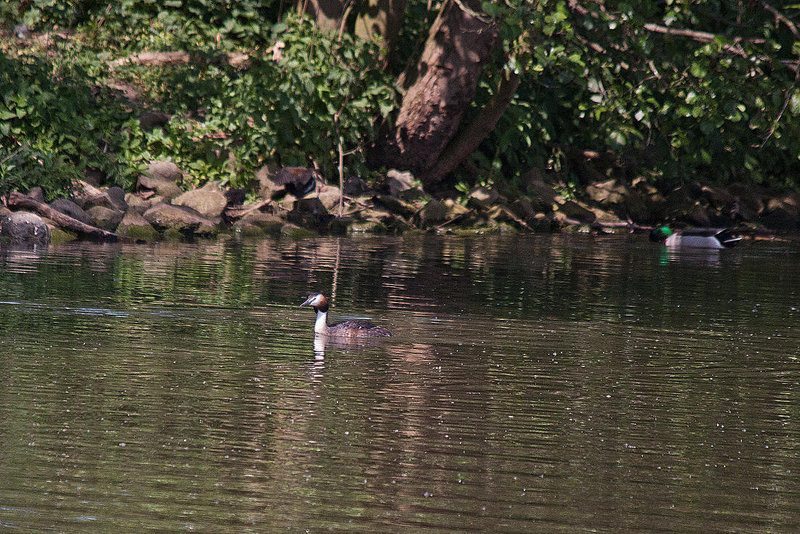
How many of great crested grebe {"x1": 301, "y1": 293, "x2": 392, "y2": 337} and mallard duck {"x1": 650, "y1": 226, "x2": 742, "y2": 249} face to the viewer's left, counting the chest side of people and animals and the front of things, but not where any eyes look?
2

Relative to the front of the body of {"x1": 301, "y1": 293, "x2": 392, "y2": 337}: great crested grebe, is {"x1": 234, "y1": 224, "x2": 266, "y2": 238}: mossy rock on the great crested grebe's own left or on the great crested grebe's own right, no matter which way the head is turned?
on the great crested grebe's own right

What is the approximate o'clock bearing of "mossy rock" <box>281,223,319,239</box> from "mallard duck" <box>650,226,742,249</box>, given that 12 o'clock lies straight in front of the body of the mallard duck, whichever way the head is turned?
The mossy rock is roughly at 11 o'clock from the mallard duck.

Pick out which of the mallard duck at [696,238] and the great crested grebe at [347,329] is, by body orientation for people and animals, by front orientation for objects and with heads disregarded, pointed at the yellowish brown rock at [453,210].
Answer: the mallard duck

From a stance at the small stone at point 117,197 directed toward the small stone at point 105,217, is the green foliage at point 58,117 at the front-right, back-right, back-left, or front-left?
back-right

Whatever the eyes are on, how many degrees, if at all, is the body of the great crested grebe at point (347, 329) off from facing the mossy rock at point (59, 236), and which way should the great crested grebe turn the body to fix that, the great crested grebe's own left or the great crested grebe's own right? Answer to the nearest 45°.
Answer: approximately 45° to the great crested grebe's own right

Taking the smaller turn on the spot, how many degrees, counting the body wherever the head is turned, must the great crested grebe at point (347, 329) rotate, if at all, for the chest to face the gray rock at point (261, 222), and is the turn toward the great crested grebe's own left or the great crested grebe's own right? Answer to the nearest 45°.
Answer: approximately 90° to the great crested grebe's own right

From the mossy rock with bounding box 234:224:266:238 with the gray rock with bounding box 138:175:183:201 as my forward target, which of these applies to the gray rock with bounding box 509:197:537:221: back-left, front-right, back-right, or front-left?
back-right

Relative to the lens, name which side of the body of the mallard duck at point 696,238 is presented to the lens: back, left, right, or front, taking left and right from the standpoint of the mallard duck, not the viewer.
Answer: left

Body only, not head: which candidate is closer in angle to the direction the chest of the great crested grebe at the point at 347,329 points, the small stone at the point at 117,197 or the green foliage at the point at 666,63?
the small stone

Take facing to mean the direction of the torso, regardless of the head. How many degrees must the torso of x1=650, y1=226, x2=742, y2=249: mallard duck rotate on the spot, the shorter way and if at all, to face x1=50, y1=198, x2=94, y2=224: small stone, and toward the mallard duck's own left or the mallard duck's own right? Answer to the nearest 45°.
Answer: approximately 45° to the mallard duck's own left

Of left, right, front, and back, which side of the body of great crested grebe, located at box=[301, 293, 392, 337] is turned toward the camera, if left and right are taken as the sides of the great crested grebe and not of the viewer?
left

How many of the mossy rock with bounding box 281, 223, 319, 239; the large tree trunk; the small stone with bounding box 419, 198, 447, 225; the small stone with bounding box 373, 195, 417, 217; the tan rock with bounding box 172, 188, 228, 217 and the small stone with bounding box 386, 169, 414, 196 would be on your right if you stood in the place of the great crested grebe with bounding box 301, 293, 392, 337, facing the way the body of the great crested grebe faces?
6

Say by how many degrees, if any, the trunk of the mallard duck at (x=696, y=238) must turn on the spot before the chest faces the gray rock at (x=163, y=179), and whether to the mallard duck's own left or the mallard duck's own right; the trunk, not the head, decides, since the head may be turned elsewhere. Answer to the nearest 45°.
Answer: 0° — it already faces it

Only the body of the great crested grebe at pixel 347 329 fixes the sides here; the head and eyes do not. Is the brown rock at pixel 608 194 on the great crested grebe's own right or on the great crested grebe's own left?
on the great crested grebe's own right
